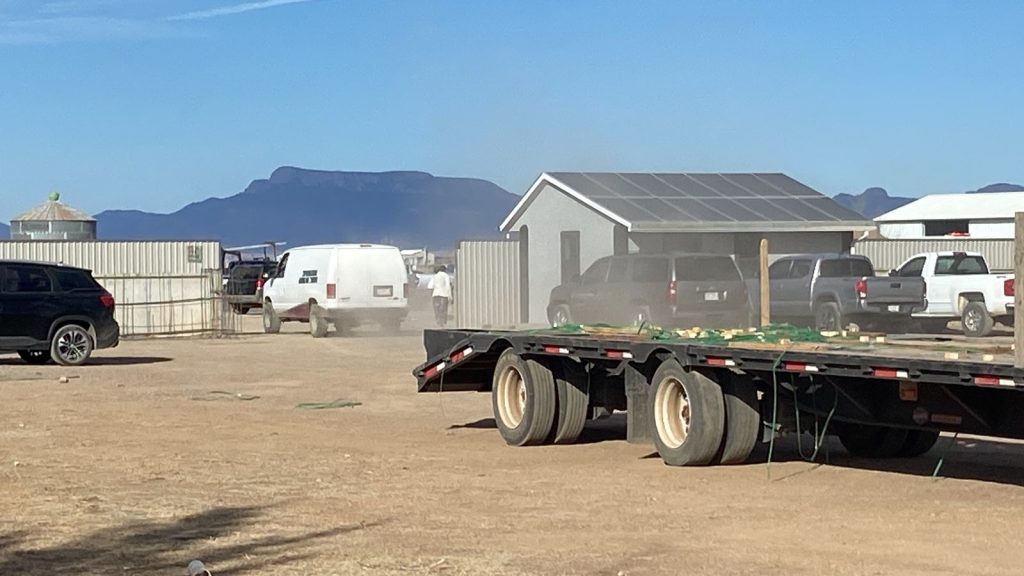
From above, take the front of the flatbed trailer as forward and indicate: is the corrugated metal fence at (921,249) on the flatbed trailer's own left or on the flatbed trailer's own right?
on the flatbed trailer's own left

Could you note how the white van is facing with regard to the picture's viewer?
facing away from the viewer and to the left of the viewer

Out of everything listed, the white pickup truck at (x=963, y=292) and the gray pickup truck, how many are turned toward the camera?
0

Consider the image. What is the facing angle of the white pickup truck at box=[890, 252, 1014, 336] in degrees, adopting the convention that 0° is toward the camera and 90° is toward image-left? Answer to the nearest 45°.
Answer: approximately 135°

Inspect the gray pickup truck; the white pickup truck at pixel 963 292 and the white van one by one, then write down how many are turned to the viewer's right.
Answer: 0

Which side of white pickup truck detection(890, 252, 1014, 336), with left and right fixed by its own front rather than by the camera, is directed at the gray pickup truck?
left

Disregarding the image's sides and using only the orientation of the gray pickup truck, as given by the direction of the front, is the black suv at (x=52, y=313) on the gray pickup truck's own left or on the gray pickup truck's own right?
on the gray pickup truck's own left

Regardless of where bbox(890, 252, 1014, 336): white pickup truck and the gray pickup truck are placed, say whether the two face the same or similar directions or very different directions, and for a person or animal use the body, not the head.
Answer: same or similar directions

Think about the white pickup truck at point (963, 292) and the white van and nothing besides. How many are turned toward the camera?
0

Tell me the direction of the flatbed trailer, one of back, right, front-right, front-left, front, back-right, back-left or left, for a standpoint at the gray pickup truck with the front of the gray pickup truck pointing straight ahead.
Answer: back-left

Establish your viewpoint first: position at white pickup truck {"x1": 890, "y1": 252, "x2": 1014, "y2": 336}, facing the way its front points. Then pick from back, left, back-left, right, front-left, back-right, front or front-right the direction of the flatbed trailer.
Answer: back-left

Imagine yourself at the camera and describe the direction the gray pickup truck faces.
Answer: facing away from the viewer and to the left of the viewer

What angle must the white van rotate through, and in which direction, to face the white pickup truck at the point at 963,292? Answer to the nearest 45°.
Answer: approximately 135° to its right

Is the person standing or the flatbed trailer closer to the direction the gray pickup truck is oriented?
the person standing
